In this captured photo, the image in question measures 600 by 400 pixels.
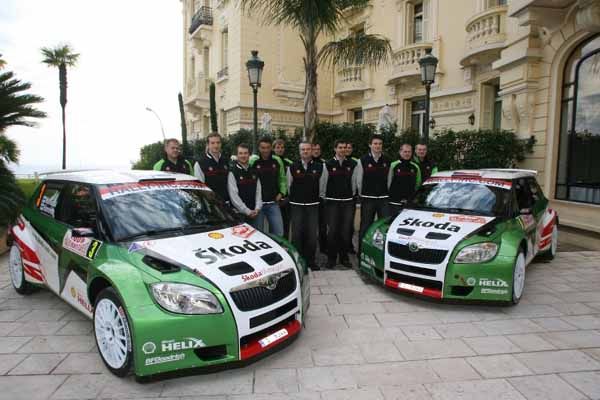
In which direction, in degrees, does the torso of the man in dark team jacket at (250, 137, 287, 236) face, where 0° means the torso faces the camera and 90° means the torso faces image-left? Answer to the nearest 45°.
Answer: approximately 0°

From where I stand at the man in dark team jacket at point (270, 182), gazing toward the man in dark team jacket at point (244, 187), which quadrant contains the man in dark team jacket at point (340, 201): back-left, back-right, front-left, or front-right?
back-left

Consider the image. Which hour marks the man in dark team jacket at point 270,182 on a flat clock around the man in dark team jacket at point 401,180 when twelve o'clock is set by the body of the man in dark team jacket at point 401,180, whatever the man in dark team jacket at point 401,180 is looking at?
the man in dark team jacket at point 270,182 is roughly at 2 o'clock from the man in dark team jacket at point 401,180.

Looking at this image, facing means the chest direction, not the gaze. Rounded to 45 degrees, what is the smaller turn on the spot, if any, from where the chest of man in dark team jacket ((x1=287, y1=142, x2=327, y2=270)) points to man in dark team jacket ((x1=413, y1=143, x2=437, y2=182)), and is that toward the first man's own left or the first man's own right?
approximately 135° to the first man's own left

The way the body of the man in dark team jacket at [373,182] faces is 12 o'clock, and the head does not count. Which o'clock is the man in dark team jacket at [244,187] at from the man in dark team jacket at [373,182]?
the man in dark team jacket at [244,187] is roughly at 2 o'clock from the man in dark team jacket at [373,182].

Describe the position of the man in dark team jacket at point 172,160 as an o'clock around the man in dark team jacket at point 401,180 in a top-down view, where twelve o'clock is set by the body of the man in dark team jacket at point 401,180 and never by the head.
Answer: the man in dark team jacket at point 172,160 is roughly at 2 o'clock from the man in dark team jacket at point 401,180.

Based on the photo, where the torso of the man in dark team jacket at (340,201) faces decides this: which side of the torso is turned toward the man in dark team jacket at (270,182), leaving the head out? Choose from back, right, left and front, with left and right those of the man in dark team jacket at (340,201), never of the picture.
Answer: right
